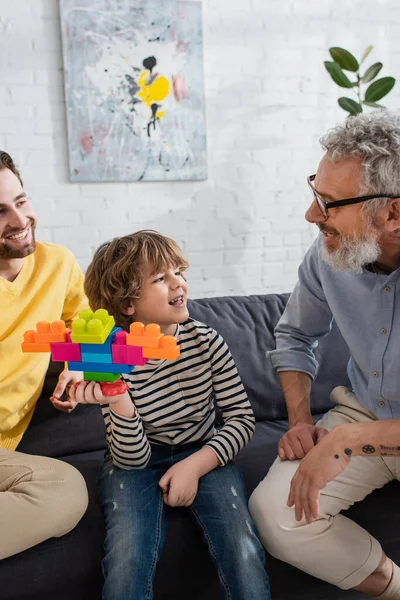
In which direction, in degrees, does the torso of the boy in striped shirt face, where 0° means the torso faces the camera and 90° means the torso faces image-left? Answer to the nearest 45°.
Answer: approximately 0°

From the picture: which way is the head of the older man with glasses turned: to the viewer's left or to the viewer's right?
to the viewer's left

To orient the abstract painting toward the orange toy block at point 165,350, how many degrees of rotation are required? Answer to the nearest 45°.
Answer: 0° — it already faces it

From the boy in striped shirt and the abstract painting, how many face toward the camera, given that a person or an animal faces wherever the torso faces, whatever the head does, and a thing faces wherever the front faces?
2

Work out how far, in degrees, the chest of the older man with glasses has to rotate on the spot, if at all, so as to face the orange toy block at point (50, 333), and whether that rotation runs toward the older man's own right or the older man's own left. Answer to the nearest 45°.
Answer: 0° — they already face it

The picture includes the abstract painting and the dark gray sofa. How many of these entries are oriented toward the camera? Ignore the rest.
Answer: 2

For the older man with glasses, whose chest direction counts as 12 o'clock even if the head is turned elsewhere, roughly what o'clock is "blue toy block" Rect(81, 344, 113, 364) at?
The blue toy block is roughly at 12 o'clock from the older man with glasses.
